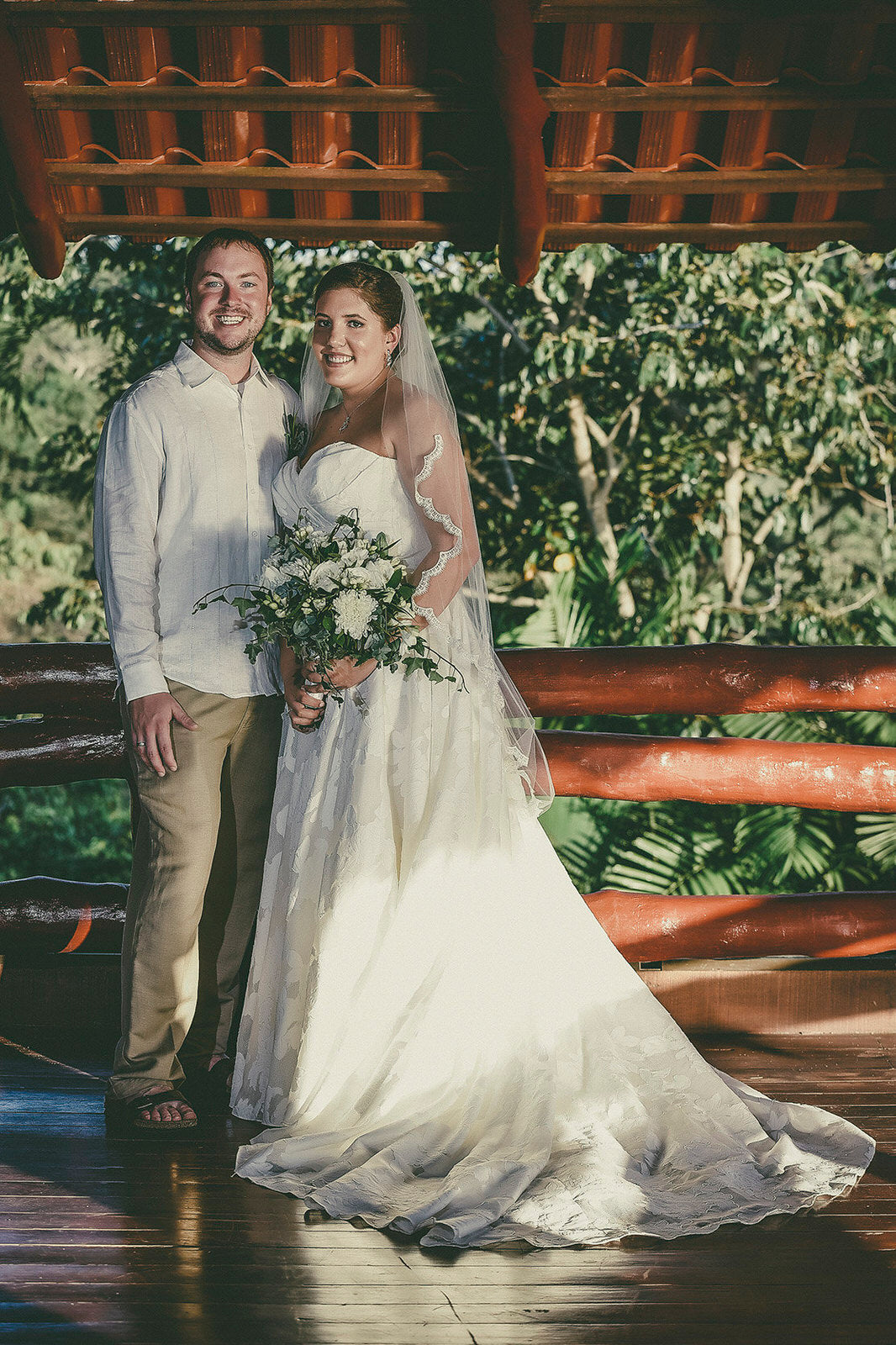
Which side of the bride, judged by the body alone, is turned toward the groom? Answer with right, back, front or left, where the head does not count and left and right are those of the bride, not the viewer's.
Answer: right

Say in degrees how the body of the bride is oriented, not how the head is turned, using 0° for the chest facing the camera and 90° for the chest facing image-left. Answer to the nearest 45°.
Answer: approximately 45°

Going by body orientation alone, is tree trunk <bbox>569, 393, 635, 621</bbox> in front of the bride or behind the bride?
behind

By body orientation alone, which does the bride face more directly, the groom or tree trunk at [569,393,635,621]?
the groom

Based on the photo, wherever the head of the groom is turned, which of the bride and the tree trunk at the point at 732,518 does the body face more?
the bride

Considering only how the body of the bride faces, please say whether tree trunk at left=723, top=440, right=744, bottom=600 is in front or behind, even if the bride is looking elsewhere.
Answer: behind

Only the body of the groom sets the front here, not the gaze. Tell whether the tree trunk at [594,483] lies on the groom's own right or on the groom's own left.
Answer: on the groom's own left
